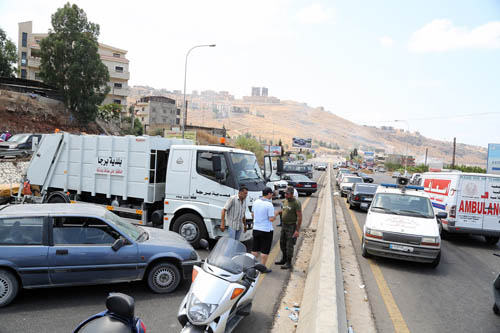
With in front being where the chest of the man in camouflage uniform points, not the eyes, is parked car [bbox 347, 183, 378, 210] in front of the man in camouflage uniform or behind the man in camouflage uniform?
behind

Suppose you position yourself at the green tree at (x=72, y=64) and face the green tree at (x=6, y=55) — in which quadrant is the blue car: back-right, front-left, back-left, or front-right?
back-left

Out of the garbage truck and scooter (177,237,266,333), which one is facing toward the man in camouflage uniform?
the garbage truck

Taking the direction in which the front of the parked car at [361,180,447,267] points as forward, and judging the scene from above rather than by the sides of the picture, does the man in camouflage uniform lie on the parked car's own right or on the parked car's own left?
on the parked car's own right

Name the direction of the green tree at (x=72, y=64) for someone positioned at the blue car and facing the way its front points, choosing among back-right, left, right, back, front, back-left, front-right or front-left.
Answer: left

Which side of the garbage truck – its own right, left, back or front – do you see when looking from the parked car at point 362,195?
left

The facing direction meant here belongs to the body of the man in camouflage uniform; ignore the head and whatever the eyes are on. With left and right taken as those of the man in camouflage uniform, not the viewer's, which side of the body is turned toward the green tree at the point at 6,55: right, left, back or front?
right

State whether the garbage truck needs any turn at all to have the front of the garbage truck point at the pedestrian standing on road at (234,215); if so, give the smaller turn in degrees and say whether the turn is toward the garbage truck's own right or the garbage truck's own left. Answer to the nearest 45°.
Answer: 0° — it already faces them

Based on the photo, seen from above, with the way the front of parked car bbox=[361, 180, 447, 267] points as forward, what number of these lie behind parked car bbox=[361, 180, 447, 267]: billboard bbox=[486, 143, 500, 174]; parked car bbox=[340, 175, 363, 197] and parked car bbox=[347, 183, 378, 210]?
3

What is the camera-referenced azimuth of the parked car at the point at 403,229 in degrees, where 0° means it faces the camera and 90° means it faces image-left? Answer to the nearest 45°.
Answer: approximately 0°

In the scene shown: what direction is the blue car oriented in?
to the viewer's right

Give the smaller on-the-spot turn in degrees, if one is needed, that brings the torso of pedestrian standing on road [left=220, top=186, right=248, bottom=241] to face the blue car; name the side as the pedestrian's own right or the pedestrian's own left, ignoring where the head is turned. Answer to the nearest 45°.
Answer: approximately 90° to the pedestrian's own right

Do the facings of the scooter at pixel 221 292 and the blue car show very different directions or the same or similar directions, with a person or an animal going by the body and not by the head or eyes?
very different directions

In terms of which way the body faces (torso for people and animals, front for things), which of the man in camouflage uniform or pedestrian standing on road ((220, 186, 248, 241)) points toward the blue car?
the man in camouflage uniform

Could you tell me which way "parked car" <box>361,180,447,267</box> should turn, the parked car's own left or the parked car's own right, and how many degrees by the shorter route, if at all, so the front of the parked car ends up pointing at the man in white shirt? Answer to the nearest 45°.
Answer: approximately 45° to the parked car's own right
